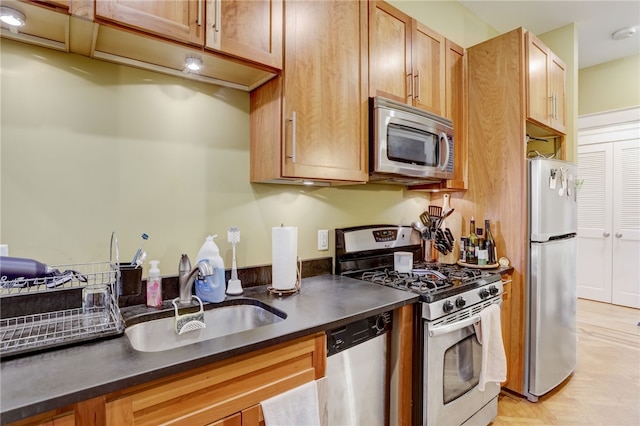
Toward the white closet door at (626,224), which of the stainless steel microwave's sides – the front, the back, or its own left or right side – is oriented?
left

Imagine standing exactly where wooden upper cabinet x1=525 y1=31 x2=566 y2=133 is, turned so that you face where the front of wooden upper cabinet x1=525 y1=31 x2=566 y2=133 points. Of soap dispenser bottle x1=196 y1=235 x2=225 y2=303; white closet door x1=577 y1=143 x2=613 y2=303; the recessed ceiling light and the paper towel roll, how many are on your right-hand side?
2

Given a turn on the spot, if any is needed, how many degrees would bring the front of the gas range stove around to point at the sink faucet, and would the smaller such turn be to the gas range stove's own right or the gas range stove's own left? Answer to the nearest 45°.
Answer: approximately 90° to the gas range stove's own right

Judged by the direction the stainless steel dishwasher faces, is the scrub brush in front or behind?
behind

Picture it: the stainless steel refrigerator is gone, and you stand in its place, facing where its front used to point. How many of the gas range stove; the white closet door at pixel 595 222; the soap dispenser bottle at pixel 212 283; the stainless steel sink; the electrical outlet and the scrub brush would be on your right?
5

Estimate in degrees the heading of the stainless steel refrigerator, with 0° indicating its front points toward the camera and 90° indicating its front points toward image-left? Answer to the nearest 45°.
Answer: approximately 315°
